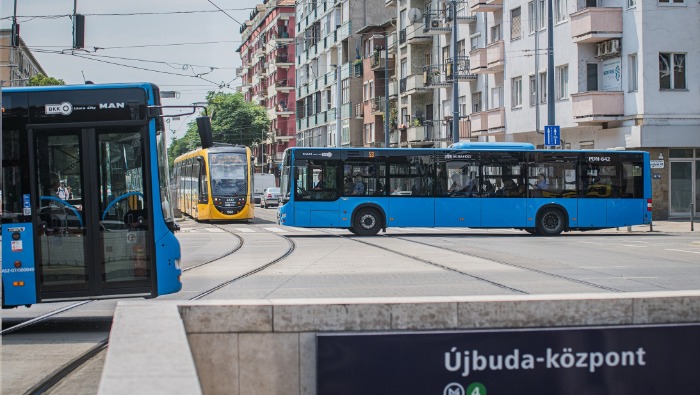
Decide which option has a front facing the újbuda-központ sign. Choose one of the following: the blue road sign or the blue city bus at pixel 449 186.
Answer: the blue road sign

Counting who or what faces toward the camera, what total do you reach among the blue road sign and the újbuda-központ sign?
2

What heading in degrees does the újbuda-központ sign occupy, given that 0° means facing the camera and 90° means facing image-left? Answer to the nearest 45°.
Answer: approximately 0°

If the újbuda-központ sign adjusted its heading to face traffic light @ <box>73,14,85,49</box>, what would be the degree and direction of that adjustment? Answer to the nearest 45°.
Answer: approximately 135° to its right

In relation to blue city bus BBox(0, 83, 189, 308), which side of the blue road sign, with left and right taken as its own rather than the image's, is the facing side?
front

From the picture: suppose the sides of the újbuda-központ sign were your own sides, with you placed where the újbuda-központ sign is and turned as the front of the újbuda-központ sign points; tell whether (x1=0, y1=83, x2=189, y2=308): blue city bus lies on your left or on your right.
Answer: on your right

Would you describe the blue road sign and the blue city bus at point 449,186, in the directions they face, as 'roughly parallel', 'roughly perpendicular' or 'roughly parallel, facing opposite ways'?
roughly perpendicular

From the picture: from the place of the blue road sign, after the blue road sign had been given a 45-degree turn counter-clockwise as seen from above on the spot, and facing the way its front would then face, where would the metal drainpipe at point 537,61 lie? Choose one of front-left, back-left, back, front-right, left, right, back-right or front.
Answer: back-left

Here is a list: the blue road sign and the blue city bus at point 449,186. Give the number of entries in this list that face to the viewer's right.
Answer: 0

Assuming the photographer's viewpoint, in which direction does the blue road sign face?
facing the viewer

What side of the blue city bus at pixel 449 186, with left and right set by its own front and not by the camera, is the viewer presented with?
left

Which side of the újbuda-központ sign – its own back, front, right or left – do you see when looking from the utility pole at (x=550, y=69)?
back
